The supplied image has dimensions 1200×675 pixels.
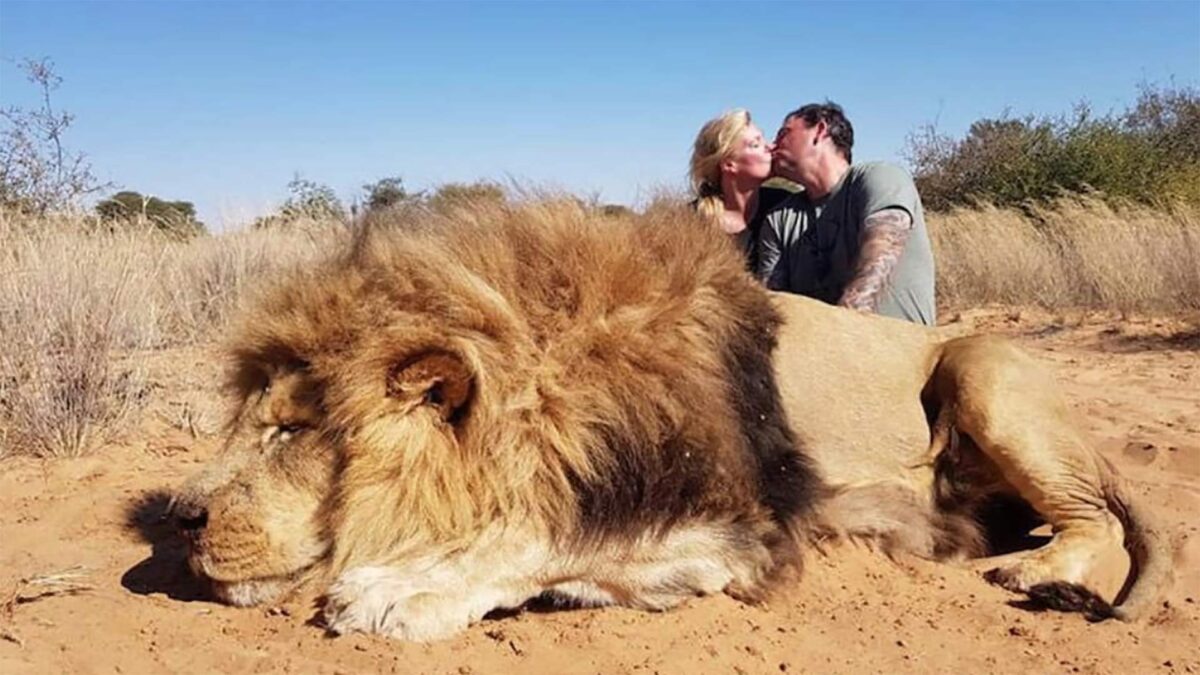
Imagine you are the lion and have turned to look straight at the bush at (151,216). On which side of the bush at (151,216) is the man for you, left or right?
right

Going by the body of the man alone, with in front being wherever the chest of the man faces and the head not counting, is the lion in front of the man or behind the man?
in front

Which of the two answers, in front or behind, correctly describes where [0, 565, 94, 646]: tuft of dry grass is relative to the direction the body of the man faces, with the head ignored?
in front

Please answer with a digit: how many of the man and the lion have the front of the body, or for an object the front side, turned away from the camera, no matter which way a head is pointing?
0

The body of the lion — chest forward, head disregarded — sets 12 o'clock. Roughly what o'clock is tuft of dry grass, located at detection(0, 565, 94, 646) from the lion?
The tuft of dry grass is roughly at 12 o'clock from the lion.

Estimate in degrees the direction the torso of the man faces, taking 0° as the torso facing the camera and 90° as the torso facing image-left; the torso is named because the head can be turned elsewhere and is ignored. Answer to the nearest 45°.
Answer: approximately 45°

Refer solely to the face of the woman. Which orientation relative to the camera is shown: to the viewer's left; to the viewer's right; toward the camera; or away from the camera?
to the viewer's right

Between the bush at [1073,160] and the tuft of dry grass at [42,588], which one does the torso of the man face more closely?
the tuft of dry grass

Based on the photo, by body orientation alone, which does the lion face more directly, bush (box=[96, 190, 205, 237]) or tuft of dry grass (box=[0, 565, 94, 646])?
the tuft of dry grass

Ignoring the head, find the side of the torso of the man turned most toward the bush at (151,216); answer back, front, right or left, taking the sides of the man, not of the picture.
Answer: right

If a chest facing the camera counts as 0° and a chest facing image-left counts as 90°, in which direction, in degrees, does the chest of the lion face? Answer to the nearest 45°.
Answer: approximately 90°

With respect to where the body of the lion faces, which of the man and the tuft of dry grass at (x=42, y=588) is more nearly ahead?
the tuft of dry grass
